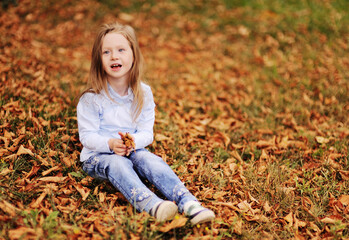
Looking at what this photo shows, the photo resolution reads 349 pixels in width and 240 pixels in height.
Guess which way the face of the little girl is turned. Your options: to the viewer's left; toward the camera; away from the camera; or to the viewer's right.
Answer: toward the camera

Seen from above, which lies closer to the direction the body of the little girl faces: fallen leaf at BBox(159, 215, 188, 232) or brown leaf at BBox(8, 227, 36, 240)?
the fallen leaf

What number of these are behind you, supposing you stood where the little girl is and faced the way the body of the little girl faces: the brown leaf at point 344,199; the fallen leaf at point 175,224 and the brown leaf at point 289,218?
0

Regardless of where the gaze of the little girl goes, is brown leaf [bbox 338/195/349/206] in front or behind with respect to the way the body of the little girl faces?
in front

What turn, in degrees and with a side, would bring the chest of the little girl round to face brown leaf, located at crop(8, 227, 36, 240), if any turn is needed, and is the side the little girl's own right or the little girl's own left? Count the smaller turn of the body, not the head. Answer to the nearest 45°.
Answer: approximately 90° to the little girl's own right

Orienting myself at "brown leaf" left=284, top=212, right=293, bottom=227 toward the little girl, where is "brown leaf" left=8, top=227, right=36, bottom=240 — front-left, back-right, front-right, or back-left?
front-left

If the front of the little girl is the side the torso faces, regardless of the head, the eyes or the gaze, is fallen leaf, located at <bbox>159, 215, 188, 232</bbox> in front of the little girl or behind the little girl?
in front
